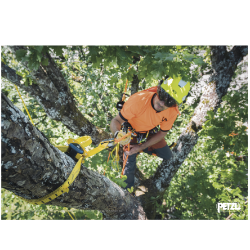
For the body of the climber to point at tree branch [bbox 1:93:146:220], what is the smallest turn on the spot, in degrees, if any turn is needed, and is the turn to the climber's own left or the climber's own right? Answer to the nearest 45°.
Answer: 0° — they already face it

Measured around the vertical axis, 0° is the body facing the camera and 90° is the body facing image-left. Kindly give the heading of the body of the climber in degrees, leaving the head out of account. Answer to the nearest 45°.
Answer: approximately 0°

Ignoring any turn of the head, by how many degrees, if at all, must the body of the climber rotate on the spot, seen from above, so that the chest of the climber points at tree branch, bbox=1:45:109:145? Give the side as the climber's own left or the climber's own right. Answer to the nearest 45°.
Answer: approximately 90° to the climber's own right
